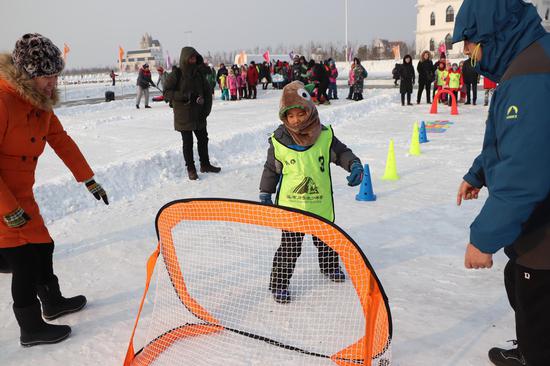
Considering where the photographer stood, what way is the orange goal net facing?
facing away from the viewer and to the right of the viewer

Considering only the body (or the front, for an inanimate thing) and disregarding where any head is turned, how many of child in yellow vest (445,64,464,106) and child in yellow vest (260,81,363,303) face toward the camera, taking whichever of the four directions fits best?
2

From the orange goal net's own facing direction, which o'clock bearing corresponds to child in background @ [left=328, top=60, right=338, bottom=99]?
The child in background is roughly at 11 o'clock from the orange goal net.

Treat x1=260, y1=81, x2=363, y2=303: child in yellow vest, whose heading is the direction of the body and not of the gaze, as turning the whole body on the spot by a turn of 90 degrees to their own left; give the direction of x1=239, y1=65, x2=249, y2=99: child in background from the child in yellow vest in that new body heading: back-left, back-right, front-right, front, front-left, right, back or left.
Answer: left

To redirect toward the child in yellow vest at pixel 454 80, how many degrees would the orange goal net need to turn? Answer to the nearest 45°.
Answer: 0° — it already faces them

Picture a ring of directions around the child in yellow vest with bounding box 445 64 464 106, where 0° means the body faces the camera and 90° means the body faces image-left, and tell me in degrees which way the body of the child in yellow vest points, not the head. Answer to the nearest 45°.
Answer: approximately 0°
